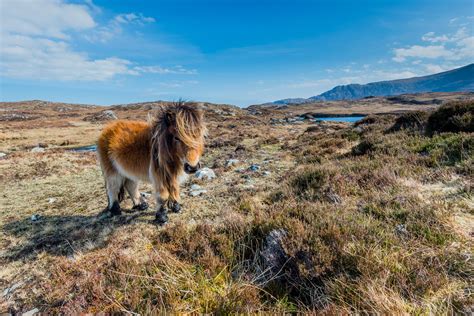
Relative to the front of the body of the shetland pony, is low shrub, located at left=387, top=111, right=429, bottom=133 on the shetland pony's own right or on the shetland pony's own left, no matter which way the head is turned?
on the shetland pony's own left

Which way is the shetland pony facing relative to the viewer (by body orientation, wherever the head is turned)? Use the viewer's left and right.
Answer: facing the viewer and to the right of the viewer

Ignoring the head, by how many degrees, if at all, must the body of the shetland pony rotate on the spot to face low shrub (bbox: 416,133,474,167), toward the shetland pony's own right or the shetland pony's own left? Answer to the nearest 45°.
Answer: approximately 45° to the shetland pony's own left

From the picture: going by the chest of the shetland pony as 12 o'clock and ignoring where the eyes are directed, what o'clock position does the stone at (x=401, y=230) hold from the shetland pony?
The stone is roughly at 12 o'clock from the shetland pony.

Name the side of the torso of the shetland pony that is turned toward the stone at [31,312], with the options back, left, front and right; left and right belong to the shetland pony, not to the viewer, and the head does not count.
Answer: right
